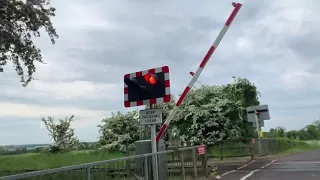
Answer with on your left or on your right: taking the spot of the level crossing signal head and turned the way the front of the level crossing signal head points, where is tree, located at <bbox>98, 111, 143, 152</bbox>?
on your right

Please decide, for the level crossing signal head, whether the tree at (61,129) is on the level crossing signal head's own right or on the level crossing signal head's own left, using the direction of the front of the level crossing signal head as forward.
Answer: on the level crossing signal head's own right

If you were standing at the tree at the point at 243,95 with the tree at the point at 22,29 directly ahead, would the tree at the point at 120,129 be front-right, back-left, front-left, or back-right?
front-right

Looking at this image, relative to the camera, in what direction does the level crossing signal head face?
facing the viewer and to the left of the viewer

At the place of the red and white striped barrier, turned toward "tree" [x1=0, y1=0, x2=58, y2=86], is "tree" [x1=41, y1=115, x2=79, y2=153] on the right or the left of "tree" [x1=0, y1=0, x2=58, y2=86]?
right

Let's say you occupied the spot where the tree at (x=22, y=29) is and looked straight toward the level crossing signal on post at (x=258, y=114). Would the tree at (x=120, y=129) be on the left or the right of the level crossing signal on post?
left

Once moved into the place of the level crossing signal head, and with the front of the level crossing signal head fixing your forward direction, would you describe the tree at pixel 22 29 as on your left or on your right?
on your right
